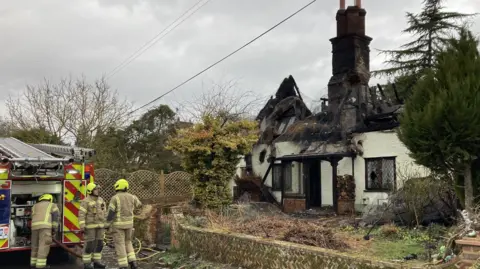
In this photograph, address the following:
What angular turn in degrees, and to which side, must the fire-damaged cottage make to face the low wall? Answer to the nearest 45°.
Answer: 0° — it already faces it

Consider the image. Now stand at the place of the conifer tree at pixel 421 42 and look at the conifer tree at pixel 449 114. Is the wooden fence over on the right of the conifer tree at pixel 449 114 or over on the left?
right

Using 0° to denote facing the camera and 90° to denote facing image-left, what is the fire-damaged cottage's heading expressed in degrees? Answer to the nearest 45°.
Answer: approximately 0°

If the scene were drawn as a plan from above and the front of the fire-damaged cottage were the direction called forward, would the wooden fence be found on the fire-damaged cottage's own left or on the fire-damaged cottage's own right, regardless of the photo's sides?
on the fire-damaged cottage's own right

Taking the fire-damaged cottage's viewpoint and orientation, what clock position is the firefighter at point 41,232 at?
The firefighter is roughly at 1 o'clock from the fire-damaged cottage.

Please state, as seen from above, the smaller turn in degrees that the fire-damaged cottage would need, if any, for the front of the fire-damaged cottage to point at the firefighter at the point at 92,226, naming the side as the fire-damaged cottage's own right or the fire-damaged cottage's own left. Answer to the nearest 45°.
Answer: approximately 45° to the fire-damaged cottage's own right

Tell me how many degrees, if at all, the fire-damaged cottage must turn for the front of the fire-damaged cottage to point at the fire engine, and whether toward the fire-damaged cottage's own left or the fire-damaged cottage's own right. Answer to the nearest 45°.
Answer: approximately 45° to the fire-damaged cottage's own right
